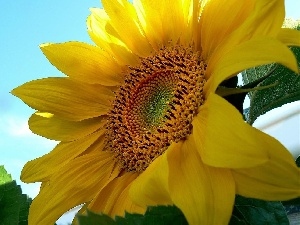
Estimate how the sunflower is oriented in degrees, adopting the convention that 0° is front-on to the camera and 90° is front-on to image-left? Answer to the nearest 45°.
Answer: approximately 45°
